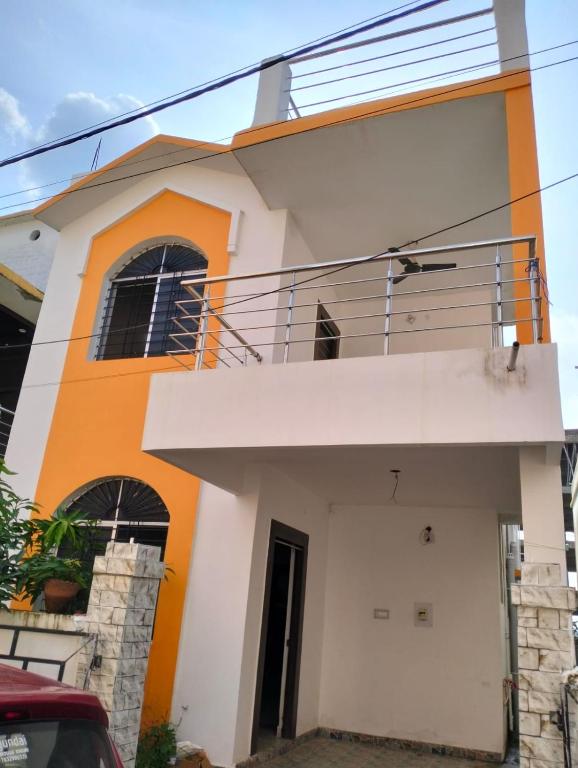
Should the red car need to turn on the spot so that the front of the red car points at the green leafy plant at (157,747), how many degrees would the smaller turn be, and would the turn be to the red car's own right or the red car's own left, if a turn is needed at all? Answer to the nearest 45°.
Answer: approximately 45° to the red car's own right

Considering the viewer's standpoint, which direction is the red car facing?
facing away from the viewer and to the left of the viewer

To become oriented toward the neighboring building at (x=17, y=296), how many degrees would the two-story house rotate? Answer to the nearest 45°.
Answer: approximately 135° to its right

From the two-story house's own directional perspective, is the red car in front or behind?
in front

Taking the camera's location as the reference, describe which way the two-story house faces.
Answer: facing the viewer

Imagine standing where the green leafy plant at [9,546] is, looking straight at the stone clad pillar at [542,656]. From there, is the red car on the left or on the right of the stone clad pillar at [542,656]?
right

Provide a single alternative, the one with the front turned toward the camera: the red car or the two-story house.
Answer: the two-story house

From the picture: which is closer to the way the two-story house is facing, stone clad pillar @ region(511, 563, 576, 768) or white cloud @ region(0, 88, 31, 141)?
the stone clad pillar

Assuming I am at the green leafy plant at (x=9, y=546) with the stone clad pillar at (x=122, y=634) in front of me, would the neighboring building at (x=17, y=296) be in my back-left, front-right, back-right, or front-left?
back-left

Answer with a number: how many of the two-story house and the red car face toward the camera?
1
